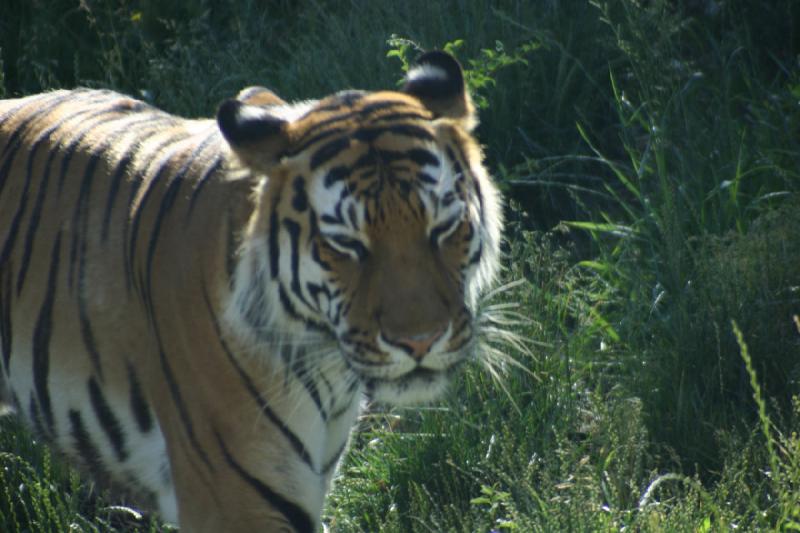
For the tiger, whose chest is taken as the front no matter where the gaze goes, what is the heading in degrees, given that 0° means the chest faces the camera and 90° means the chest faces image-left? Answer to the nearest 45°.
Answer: approximately 315°
